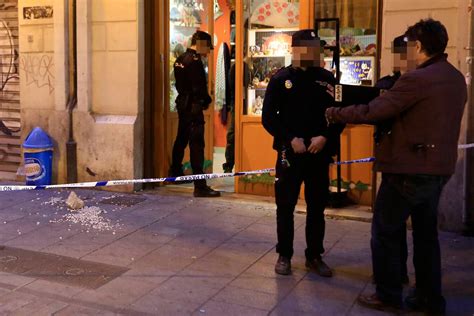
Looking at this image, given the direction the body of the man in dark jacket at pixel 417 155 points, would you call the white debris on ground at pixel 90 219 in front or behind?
in front

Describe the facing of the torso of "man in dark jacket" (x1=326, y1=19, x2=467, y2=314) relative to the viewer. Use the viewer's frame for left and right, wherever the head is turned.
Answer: facing away from the viewer and to the left of the viewer

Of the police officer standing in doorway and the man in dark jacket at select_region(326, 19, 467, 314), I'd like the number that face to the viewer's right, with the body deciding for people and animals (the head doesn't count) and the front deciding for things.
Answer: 1

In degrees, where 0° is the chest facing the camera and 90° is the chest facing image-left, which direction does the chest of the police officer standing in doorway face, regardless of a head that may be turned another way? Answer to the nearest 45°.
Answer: approximately 270°

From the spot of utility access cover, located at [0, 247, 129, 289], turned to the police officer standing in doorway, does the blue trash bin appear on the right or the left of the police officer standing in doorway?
left

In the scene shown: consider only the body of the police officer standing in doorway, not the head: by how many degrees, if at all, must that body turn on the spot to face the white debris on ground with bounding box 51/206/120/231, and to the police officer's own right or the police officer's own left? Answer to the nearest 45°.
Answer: approximately 135° to the police officer's own right

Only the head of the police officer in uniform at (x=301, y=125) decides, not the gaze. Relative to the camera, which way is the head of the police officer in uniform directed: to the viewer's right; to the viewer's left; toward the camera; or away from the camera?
toward the camera

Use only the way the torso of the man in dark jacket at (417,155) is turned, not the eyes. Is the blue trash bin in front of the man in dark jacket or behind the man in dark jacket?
in front

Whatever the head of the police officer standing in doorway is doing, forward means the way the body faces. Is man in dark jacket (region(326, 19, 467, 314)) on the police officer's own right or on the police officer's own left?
on the police officer's own right

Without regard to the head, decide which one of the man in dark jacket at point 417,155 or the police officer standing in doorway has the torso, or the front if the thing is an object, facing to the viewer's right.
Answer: the police officer standing in doorway

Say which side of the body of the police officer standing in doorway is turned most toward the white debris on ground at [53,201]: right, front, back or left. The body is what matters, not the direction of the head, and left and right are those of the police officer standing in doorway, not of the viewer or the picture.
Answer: back

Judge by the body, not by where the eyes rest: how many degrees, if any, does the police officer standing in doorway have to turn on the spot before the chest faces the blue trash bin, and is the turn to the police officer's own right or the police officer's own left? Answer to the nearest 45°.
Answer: approximately 180°

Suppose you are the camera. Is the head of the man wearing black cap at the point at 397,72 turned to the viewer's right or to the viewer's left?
to the viewer's left

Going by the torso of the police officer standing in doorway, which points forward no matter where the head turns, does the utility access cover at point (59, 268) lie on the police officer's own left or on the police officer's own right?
on the police officer's own right

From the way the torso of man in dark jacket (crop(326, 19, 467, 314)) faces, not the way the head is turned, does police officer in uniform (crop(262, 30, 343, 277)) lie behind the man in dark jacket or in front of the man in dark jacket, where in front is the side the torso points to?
in front
